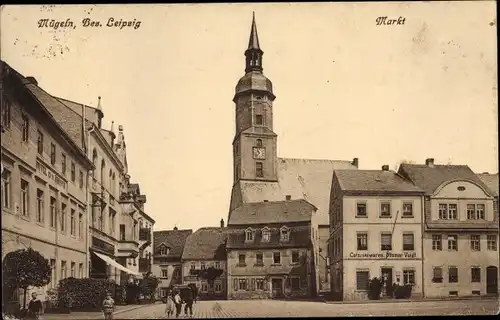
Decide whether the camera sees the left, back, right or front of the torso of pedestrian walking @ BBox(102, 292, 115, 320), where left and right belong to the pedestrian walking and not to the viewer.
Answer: front

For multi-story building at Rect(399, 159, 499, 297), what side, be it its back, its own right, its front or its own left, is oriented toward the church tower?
right

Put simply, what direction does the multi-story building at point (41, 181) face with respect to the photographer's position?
facing the viewer and to the right of the viewer

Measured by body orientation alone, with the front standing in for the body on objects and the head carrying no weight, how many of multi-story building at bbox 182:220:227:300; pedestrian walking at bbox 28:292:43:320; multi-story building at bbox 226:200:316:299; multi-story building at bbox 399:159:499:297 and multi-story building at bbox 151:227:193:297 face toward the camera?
5

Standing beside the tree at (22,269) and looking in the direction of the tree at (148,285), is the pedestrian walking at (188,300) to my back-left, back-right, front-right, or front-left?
front-right

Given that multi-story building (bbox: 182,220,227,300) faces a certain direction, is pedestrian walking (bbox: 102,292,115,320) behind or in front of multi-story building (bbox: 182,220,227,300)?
in front

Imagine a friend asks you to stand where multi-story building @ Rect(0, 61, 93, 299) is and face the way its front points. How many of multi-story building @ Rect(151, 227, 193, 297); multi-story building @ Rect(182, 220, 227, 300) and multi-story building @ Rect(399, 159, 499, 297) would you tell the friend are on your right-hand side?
0

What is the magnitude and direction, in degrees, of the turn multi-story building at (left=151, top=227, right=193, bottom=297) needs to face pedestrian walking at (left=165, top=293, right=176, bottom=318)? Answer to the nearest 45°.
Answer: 0° — it already faces them

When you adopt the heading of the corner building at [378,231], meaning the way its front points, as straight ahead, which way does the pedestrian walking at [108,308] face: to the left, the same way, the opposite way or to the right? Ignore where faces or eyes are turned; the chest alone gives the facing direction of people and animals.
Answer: the same way

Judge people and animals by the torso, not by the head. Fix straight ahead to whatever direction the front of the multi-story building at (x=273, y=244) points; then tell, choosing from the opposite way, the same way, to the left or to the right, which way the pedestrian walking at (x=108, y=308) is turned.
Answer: the same way

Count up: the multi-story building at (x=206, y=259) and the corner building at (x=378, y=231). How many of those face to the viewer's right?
0

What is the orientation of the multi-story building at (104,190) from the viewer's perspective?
to the viewer's right

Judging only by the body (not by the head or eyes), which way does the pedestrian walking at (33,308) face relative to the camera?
toward the camera

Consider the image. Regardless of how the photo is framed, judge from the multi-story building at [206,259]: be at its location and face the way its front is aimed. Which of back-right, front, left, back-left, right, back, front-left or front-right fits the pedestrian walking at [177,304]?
front

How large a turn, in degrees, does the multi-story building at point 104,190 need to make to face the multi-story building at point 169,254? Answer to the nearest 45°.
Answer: approximately 45° to its left

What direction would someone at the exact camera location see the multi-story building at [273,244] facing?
facing the viewer
